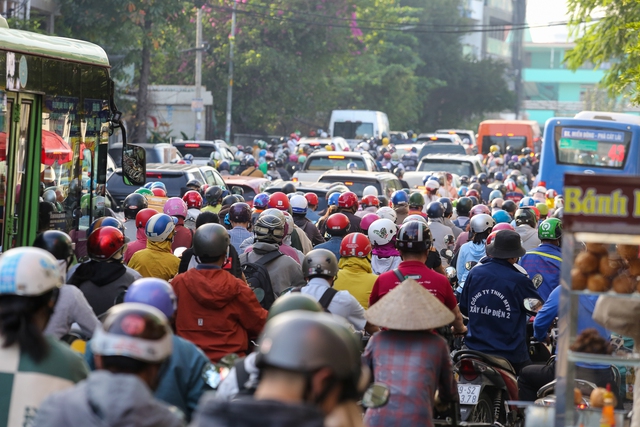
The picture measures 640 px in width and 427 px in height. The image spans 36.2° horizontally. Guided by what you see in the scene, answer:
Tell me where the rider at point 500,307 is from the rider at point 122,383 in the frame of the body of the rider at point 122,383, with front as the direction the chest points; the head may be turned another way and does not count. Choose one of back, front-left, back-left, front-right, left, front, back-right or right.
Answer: front-right

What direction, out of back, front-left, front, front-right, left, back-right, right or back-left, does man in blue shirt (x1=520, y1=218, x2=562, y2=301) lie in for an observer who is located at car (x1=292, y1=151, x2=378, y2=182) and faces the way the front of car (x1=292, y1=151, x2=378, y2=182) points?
back

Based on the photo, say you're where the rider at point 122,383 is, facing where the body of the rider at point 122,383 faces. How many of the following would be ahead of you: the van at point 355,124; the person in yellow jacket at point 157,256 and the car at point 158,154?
3

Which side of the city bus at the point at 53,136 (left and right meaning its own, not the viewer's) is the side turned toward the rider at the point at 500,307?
right

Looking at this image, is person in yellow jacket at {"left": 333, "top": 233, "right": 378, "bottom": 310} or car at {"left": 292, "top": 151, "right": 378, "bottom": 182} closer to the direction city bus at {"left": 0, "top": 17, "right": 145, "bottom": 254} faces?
the car

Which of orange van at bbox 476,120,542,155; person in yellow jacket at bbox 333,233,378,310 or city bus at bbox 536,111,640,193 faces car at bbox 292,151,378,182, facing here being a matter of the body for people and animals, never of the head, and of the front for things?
the person in yellow jacket

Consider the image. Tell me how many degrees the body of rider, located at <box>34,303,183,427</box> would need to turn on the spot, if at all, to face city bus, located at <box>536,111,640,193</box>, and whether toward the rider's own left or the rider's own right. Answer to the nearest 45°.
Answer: approximately 45° to the rider's own right

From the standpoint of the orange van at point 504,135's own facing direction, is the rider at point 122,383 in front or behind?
behind

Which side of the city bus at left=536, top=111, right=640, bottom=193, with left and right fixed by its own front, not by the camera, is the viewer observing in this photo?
back

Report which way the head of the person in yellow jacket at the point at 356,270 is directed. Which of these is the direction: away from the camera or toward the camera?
away from the camera

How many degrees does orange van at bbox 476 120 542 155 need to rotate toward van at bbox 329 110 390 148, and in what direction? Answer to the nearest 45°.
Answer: approximately 90° to its left

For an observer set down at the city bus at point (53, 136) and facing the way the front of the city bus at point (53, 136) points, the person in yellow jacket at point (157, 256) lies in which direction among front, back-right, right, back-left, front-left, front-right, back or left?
right

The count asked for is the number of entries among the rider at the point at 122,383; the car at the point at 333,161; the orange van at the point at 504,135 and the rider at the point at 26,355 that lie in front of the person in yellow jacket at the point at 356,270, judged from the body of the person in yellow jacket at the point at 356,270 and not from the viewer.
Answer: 2

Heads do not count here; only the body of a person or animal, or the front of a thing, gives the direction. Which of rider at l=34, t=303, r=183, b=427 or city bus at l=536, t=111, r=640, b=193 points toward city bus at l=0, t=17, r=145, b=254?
the rider

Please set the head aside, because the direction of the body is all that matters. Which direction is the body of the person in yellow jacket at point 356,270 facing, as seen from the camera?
away from the camera

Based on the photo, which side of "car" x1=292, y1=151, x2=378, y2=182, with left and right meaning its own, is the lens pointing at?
back

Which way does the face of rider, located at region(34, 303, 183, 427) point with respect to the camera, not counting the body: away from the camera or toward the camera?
away from the camera
